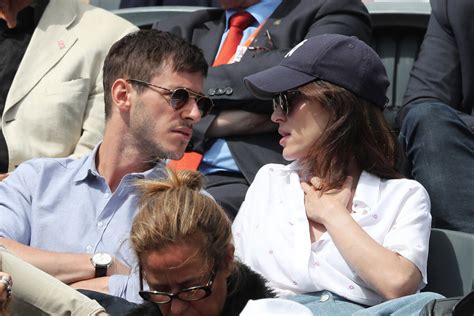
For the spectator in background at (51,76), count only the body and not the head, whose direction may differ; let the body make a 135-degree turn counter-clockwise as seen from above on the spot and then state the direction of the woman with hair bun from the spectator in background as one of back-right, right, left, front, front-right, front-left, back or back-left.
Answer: back-right

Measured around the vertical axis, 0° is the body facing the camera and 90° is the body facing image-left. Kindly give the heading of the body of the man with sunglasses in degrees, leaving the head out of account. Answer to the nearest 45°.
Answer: approximately 315°

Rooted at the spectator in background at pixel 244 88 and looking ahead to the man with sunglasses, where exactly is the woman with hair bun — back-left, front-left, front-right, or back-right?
front-left

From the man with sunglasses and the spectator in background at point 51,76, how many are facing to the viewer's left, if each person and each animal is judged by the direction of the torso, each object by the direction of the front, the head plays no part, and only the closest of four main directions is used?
0

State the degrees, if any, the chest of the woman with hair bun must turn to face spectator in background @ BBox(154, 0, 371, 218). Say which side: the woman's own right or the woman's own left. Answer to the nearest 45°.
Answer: approximately 135° to the woman's own right

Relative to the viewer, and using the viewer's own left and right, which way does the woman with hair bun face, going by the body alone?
facing the viewer and to the left of the viewer

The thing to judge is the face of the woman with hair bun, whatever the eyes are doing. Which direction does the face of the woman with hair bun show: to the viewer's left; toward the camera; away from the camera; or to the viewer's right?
toward the camera

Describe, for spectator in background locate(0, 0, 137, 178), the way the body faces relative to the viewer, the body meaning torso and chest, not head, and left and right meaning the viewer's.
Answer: facing the viewer

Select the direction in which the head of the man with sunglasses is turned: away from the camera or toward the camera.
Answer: toward the camera

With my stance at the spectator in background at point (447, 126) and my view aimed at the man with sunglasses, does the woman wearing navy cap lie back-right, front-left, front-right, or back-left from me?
front-left
